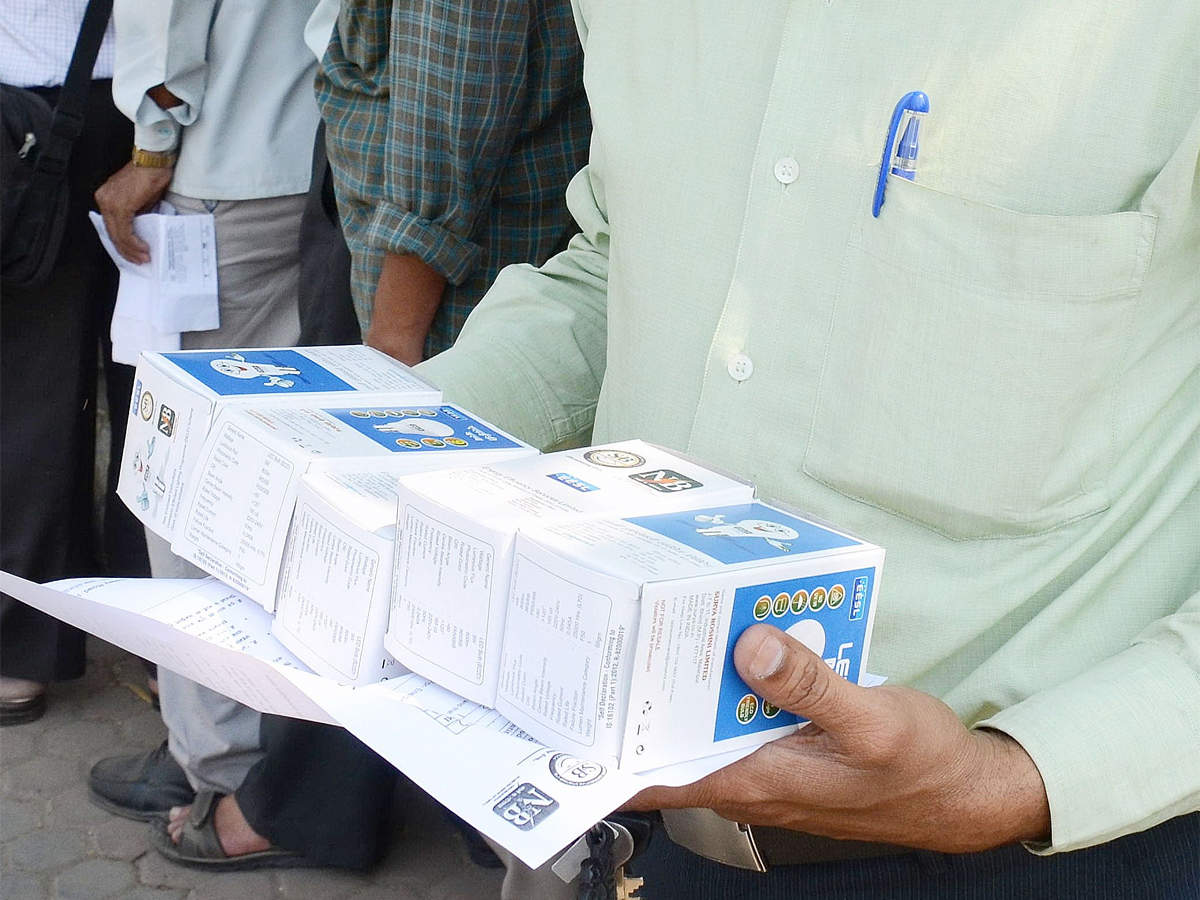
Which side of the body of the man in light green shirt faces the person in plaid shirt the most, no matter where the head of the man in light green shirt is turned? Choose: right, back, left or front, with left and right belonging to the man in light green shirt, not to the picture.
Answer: right

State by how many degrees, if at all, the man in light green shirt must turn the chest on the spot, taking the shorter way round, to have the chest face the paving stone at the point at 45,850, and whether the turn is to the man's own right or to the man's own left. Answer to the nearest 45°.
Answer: approximately 90° to the man's own right

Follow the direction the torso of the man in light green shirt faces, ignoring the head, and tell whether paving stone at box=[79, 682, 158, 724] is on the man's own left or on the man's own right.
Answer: on the man's own right

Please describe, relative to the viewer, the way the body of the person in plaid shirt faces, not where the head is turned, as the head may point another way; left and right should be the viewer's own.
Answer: facing to the left of the viewer

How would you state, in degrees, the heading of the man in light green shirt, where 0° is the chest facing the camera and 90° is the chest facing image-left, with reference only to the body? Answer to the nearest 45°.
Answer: approximately 45°
